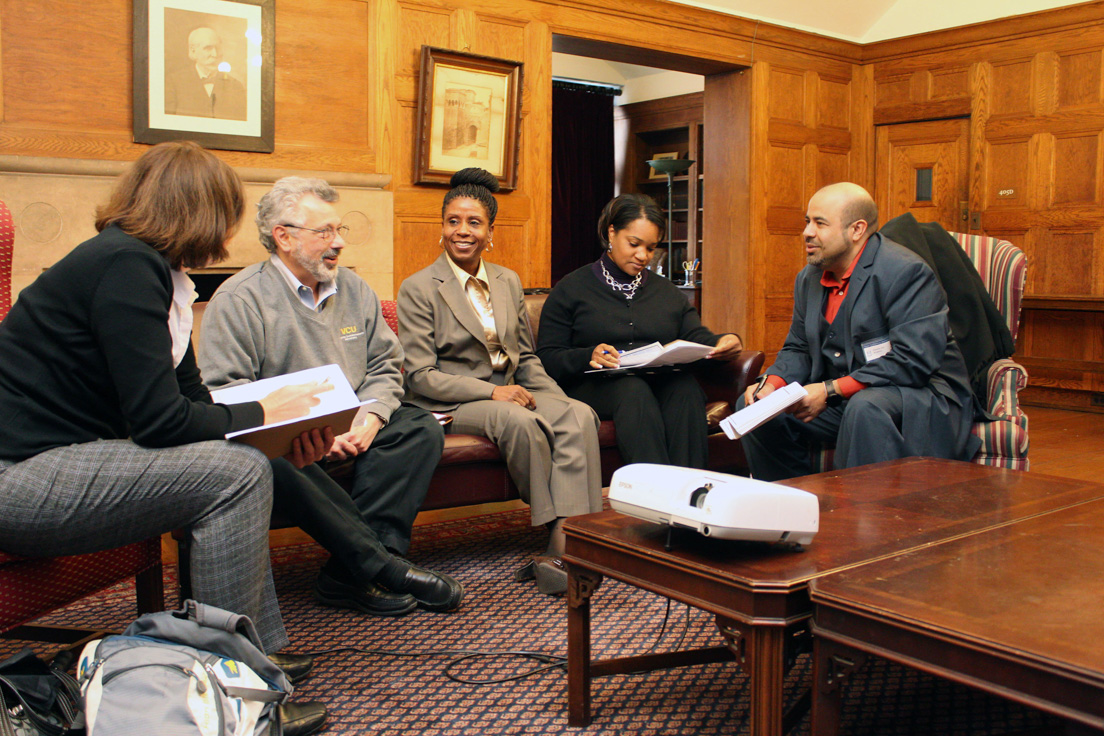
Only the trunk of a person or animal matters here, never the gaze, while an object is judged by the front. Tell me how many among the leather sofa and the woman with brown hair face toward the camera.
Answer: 1

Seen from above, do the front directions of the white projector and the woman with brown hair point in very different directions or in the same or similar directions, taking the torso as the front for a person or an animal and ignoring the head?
very different directions

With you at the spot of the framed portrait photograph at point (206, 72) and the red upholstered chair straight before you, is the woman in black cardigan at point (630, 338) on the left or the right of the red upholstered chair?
left

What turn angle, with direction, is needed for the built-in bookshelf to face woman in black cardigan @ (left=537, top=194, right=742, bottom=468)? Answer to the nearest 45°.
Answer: approximately 45° to its left

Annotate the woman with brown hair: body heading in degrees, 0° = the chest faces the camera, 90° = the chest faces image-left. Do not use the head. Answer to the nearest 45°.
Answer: approximately 270°

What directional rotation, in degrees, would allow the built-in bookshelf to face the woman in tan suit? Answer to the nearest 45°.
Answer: approximately 45° to its left

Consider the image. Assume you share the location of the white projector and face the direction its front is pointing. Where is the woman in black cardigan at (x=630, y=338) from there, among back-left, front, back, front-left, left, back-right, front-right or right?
back-right

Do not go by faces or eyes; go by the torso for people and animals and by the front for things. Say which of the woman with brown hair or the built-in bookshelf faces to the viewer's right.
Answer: the woman with brown hair

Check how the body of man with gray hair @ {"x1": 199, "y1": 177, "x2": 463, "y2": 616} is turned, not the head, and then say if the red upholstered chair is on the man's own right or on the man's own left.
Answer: on the man's own right

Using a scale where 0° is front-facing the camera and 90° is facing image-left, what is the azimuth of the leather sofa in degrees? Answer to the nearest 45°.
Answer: approximately 0°

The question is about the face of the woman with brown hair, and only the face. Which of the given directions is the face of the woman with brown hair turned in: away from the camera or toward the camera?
away from the camera
